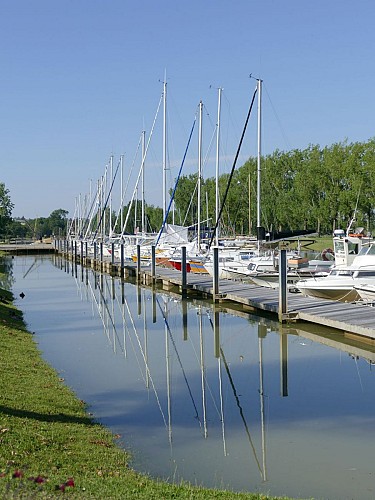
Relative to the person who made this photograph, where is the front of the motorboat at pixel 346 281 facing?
facing to the left of the viewer

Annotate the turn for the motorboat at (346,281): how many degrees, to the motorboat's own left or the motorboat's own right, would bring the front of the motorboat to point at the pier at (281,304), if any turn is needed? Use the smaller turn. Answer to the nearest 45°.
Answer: approximately 45° to the motorboat's own left
